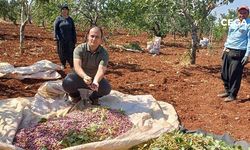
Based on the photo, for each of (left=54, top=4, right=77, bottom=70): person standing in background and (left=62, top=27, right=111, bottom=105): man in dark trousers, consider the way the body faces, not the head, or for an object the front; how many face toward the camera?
2

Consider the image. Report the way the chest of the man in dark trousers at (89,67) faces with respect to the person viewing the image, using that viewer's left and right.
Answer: facing the viewer

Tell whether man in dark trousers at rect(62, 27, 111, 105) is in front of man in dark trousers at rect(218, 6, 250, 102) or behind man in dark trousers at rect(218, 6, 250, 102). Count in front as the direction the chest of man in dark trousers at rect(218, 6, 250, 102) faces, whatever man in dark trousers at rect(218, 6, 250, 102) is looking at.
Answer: in front

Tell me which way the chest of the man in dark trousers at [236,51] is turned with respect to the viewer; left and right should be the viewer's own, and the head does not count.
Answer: facing the viewer and to the left of the viewer

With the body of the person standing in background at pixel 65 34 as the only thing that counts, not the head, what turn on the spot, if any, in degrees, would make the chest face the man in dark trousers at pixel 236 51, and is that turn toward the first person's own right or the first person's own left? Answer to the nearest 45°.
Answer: approximately 45° to the first person's own left

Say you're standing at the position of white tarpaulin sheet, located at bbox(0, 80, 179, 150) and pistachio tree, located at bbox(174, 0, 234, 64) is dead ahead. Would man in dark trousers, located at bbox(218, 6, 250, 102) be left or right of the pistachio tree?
right

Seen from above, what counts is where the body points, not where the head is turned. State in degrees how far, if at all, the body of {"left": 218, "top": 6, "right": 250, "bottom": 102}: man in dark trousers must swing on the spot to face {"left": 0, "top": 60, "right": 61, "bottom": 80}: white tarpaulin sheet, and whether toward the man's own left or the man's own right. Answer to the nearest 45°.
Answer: approximately 45° to the man's own right

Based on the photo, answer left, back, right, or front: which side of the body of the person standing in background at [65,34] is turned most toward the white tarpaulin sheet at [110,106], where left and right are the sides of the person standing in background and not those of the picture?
front

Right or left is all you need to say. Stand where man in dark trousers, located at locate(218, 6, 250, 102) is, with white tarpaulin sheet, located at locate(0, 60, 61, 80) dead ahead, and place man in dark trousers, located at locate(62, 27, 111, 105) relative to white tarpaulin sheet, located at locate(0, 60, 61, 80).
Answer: left

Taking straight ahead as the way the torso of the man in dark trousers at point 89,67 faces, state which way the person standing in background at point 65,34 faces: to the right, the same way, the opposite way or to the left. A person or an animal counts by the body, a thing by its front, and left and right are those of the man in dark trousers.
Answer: the same way

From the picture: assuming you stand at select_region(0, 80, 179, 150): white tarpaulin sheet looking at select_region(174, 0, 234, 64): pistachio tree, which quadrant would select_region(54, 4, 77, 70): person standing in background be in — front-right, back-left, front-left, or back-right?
front-left

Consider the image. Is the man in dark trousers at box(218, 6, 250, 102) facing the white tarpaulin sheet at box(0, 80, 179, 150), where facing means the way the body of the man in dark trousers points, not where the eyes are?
yes

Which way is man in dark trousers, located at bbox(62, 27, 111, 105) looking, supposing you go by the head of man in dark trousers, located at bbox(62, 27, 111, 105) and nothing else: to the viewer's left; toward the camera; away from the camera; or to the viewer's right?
toward the camera
